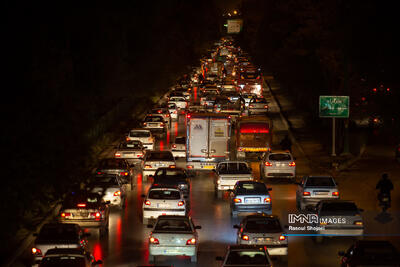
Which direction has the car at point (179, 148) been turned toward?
away from the camera

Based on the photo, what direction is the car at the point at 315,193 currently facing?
away from the camera

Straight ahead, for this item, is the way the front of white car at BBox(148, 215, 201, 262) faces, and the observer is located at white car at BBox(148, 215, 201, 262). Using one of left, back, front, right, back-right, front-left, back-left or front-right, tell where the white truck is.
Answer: front

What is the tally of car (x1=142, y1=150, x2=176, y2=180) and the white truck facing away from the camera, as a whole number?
2

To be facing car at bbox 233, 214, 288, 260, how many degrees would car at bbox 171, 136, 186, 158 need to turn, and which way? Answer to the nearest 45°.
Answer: approximately 180°

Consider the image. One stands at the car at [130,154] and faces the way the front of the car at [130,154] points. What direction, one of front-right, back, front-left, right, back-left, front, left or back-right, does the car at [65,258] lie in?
back

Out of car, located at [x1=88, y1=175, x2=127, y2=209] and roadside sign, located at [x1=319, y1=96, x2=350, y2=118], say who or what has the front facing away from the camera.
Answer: the car

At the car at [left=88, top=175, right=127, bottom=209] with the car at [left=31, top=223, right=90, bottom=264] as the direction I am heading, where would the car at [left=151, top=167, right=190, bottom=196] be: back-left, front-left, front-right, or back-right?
back-left

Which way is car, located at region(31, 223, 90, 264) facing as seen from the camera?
away from the camera

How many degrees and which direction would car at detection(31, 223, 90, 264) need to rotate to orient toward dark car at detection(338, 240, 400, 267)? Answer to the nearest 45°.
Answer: approximately 135° to its right

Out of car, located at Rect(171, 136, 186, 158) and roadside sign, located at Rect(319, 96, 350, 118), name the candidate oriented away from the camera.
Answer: the car

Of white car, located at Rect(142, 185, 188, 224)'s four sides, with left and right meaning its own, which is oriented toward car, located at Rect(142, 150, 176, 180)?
front

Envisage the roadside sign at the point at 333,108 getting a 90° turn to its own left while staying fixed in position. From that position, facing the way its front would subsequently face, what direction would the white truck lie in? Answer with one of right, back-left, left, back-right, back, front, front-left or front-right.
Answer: back-right

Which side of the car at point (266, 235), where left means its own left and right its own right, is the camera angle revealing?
back

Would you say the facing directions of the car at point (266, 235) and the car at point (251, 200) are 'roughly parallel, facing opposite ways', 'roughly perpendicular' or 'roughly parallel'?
roughly parallel

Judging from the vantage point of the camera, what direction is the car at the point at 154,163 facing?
facing away from the viewer

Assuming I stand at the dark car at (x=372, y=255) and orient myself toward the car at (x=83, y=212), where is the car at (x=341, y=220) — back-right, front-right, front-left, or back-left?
front-right

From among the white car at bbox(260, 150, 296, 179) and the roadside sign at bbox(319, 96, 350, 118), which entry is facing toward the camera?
the roadside sign

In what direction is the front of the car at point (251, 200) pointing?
away from the camera

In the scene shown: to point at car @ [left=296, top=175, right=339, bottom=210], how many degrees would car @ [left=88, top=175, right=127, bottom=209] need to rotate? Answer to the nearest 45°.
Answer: approximately 90° to its right

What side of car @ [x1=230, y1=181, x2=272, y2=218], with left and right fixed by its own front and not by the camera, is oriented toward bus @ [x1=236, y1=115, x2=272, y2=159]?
front

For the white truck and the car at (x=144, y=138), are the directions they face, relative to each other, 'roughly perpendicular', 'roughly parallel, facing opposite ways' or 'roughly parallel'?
roughly parallel

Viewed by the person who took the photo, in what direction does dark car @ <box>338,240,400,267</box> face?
facing away from the viewer
